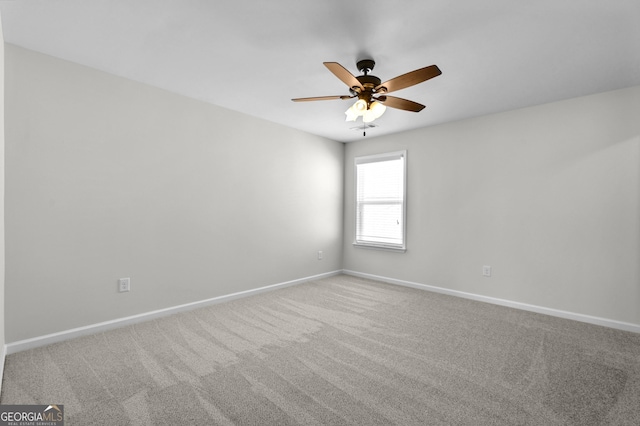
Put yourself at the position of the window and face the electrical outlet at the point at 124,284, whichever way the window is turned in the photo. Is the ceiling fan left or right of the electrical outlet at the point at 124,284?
left

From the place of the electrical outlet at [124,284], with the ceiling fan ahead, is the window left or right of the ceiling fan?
left

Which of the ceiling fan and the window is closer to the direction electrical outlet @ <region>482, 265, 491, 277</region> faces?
the ceiling fan

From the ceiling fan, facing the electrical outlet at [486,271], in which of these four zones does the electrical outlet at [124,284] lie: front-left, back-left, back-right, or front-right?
back-left

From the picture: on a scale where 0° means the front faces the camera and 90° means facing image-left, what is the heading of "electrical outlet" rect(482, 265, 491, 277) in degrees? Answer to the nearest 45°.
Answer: approximately 0°

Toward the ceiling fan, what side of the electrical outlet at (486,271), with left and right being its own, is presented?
front

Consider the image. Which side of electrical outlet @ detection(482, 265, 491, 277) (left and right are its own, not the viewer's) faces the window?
right

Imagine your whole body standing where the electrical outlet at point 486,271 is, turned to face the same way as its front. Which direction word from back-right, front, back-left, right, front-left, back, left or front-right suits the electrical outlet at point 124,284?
front-right
